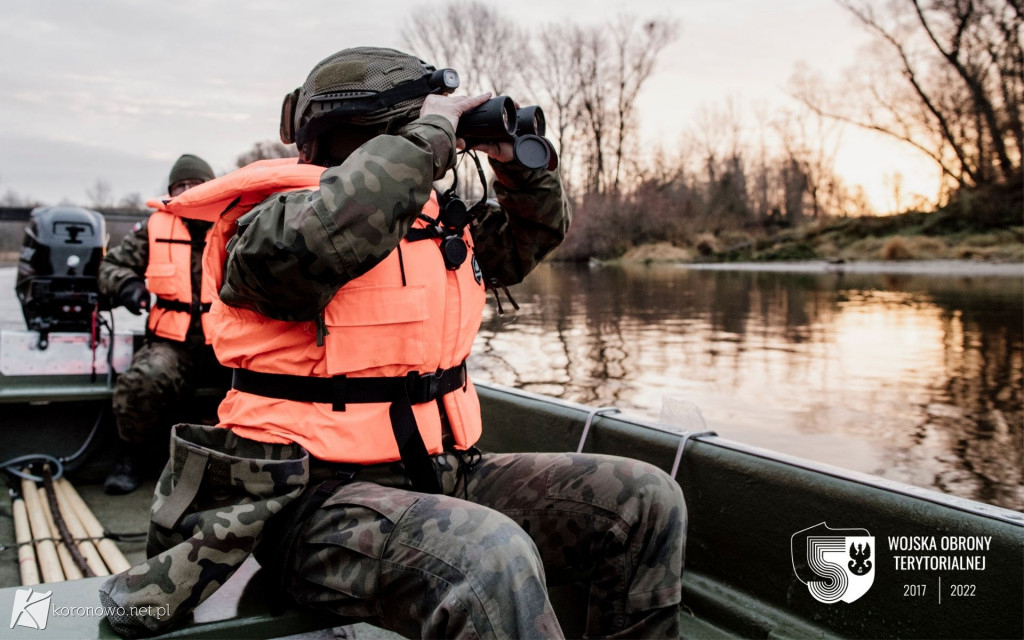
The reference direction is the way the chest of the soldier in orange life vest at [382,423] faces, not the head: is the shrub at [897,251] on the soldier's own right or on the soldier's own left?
on the soldier's own left

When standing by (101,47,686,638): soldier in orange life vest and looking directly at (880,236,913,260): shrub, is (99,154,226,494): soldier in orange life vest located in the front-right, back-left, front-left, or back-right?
front-left

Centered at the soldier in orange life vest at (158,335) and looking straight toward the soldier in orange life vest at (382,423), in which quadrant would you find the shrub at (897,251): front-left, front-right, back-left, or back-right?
back-left

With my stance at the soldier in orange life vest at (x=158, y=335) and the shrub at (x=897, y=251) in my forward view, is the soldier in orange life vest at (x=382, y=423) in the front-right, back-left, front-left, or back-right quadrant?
back-right
